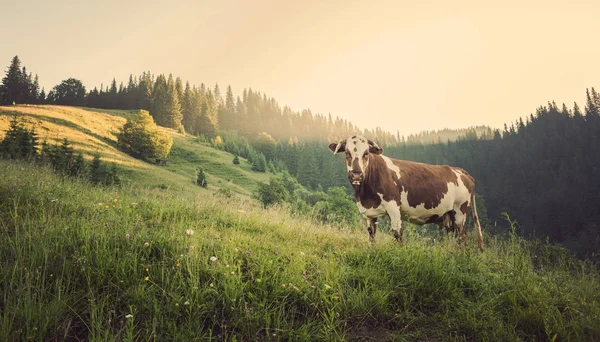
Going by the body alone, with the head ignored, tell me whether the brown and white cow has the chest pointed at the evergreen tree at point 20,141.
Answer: no

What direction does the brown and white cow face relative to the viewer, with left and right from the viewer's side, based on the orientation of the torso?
facing the viewer and to the left of the viewer

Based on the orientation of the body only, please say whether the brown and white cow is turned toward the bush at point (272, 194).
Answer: no
